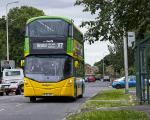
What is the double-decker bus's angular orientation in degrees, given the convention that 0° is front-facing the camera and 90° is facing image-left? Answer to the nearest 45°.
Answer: approximately 0°
